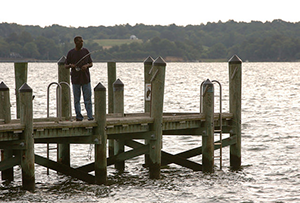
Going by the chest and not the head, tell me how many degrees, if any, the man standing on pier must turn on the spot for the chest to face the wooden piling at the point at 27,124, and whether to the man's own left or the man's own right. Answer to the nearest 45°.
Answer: approximately 45° to the man's own right
